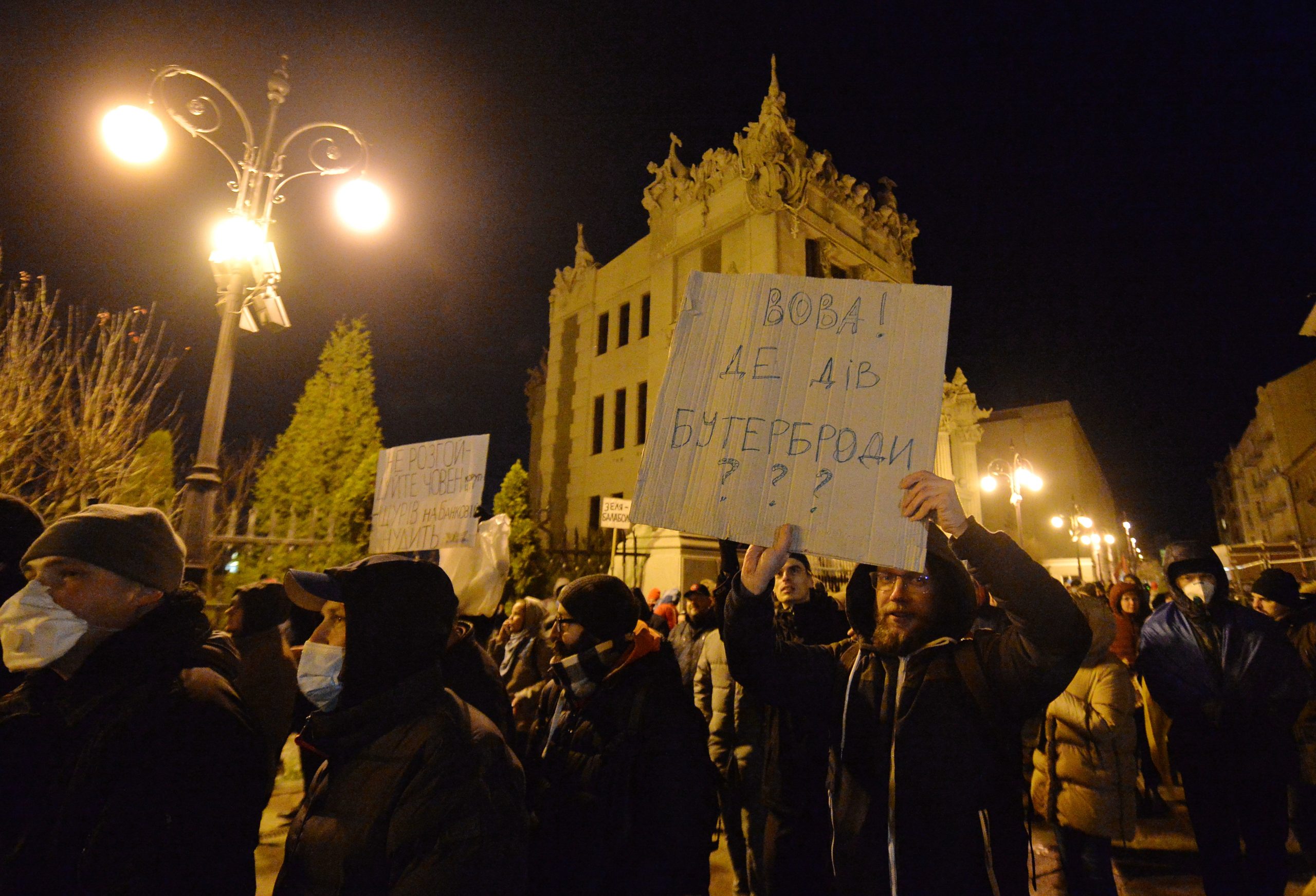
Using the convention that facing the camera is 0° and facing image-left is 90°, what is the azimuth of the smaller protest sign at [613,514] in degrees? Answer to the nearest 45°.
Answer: approximately 0°

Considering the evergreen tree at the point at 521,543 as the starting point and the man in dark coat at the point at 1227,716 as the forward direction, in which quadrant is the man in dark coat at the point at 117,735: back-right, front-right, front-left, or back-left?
front-right

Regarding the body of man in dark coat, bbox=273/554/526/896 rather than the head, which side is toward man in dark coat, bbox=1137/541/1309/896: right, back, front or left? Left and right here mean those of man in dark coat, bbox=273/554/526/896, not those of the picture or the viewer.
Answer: back

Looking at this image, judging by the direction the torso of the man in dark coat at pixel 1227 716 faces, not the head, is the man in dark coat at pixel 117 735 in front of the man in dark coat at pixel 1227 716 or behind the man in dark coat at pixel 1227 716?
in front

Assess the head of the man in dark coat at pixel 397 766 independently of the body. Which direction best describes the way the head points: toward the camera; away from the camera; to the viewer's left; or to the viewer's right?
to the viewer's left

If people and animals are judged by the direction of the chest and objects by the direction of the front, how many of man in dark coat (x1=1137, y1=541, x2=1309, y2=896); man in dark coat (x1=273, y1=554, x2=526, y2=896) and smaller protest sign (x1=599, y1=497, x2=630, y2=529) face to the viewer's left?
1

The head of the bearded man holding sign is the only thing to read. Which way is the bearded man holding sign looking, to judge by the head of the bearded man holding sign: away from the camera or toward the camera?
toward the camera

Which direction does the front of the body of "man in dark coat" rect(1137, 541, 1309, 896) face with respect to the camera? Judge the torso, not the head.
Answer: toward the camera

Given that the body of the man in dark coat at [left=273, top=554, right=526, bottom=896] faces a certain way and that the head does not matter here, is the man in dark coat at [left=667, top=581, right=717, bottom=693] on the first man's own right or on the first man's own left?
on the first man's own right

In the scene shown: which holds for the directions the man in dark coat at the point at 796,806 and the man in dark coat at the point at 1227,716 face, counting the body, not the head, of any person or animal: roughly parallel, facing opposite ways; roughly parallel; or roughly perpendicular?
roughly parallel

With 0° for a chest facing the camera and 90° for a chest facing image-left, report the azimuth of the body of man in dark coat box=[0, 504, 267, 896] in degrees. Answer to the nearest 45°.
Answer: approximately 45°

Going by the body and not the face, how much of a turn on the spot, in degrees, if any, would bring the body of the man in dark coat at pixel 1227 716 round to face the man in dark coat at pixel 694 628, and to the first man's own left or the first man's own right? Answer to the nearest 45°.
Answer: approximately 90° to the first man's own right

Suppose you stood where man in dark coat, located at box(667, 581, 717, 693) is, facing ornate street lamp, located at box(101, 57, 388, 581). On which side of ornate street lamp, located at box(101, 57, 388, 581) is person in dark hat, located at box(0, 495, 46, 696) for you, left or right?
left

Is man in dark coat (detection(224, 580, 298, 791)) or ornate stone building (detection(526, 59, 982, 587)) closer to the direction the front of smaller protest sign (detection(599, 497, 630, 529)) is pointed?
the man in dark coat

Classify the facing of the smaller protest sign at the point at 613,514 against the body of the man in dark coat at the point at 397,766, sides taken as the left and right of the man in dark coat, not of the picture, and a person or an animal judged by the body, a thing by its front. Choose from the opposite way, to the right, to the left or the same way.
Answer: to the left
